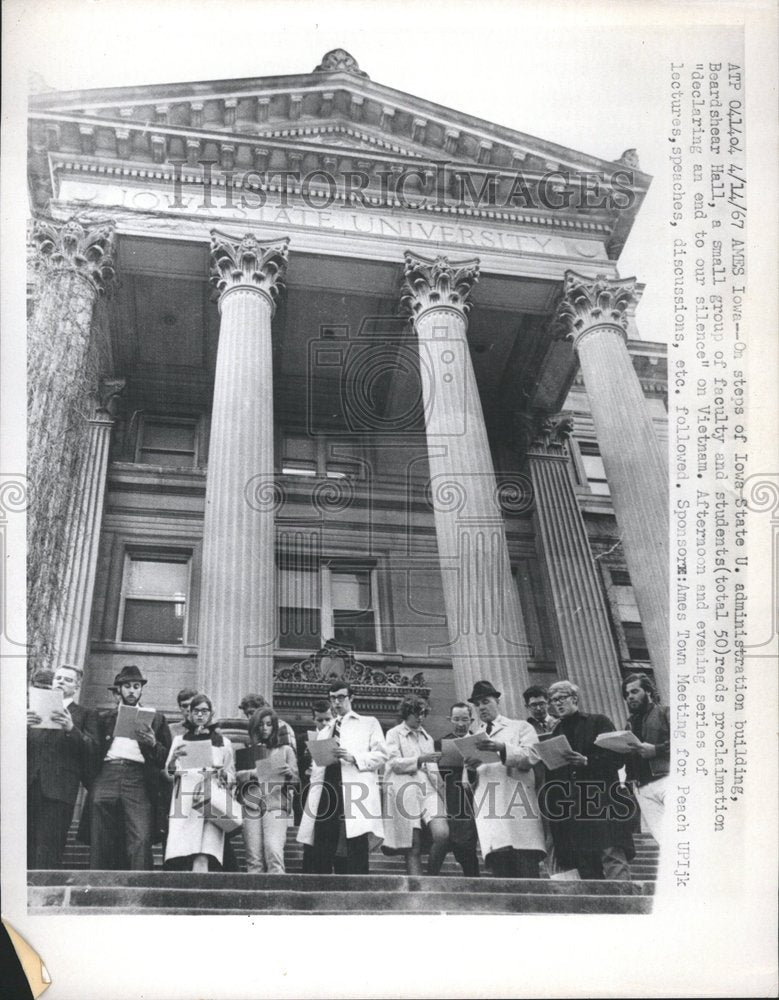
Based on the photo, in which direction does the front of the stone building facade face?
toward the camera

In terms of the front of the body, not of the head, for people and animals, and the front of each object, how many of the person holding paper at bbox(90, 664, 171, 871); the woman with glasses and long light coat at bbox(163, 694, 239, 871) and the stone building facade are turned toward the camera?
3

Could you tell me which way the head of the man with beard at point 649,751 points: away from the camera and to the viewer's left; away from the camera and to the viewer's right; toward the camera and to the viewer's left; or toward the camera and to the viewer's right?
toward the camera and to the viewer's left

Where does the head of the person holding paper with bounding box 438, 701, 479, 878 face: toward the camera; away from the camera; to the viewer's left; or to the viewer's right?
toward the camera

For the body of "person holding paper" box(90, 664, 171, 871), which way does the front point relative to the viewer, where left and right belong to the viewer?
facing the viewer

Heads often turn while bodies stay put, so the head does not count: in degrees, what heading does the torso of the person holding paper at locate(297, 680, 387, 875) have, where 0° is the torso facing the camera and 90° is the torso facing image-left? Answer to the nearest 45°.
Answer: approximately 45°

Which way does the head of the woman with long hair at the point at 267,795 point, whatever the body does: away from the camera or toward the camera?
toward the camera

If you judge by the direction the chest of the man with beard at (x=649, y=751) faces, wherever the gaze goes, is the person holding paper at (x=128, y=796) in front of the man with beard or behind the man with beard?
in front

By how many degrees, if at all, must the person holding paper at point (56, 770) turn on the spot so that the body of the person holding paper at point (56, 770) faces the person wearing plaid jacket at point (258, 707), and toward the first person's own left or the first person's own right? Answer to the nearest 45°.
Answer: approximately 135° to the first person's own left

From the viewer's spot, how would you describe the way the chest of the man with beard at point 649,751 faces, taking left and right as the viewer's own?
facing the viewer and to the left of the viewer

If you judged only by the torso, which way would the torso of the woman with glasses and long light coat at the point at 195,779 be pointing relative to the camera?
toward the camera

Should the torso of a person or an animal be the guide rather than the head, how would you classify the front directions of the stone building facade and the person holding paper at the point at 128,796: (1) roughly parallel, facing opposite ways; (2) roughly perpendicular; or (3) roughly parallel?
roughly parallel

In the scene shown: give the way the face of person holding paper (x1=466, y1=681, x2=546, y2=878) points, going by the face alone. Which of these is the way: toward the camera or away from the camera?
toward the camera

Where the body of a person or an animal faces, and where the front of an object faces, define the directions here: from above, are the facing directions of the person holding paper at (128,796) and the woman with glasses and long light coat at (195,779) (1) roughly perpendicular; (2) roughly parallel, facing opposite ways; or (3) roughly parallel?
roughly parallel
